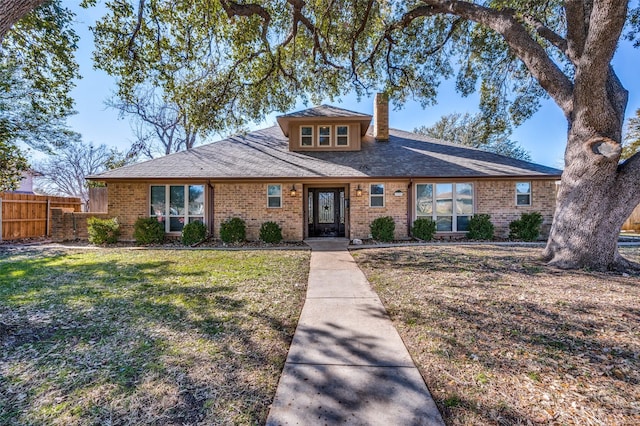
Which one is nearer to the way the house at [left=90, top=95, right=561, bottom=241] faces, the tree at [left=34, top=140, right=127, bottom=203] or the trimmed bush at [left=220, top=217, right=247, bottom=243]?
the trimmed bush

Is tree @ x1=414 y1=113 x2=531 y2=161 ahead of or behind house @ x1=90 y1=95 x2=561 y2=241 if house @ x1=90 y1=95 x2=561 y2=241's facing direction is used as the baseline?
behind

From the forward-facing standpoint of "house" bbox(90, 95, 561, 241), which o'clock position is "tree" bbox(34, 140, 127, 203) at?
The tree is roughly at 4 o'clock from the house.

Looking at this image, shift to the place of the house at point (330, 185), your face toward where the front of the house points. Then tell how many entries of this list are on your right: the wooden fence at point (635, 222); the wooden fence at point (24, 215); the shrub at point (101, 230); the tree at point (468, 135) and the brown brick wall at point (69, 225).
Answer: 3

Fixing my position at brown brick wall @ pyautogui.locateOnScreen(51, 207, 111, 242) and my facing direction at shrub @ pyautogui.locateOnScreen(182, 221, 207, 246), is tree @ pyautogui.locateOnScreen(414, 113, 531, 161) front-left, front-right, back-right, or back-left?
front-left

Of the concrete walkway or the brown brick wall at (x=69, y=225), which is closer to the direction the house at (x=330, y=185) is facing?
the concrete walkway

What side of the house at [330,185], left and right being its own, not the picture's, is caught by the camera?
front

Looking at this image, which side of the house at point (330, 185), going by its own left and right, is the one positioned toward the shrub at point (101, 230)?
right

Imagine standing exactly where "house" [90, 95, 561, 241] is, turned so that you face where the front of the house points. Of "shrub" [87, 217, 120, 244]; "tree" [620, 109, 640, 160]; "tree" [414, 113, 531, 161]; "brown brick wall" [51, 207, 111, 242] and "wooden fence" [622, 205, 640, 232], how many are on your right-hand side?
2

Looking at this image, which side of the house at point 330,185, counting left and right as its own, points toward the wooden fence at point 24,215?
right

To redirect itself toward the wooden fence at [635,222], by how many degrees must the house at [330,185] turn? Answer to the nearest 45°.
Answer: approximately 90° to its left

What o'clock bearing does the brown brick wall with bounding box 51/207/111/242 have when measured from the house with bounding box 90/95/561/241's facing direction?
The brown brick wall is roughly at 3 o'clock from the house.

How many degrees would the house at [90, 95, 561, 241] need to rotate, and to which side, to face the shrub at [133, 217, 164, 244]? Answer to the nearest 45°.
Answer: approximately 90° to its right

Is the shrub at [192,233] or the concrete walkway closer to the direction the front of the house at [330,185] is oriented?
the concrete walkway
